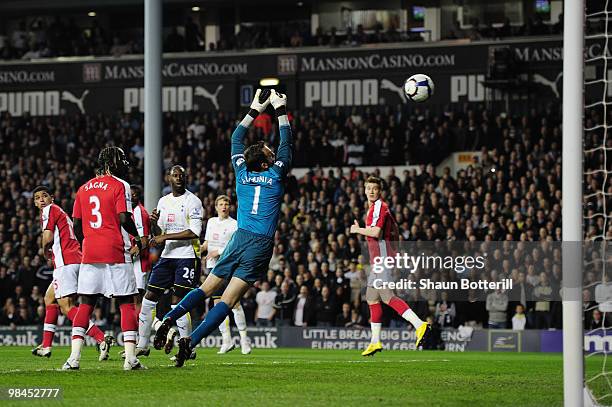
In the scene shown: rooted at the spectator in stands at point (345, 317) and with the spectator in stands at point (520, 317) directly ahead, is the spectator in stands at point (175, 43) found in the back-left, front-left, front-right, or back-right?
back-left

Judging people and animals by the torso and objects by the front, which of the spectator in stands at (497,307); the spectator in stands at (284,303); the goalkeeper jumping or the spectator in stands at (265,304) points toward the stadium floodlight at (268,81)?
the goalkeeper jumping

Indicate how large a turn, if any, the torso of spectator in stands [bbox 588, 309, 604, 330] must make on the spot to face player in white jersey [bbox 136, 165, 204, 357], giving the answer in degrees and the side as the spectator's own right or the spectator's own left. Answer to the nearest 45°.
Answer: approximately 45° to the spectator's own right

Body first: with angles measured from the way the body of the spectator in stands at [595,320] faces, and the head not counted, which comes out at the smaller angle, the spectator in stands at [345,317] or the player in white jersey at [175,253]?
the player in white jersey

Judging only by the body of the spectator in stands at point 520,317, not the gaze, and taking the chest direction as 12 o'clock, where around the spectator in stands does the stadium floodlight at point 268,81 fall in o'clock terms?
The stadium floodlight is roughly at 5 o'clock from the spectator in stands.

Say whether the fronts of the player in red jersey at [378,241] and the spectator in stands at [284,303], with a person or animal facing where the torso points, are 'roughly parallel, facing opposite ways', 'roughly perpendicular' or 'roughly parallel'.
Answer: roughly perpendicular

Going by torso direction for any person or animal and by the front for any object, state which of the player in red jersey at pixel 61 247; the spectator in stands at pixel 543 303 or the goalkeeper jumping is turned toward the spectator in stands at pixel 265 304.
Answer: the goalkeeper jumping

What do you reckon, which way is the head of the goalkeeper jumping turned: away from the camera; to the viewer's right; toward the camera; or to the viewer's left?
away from the camera
